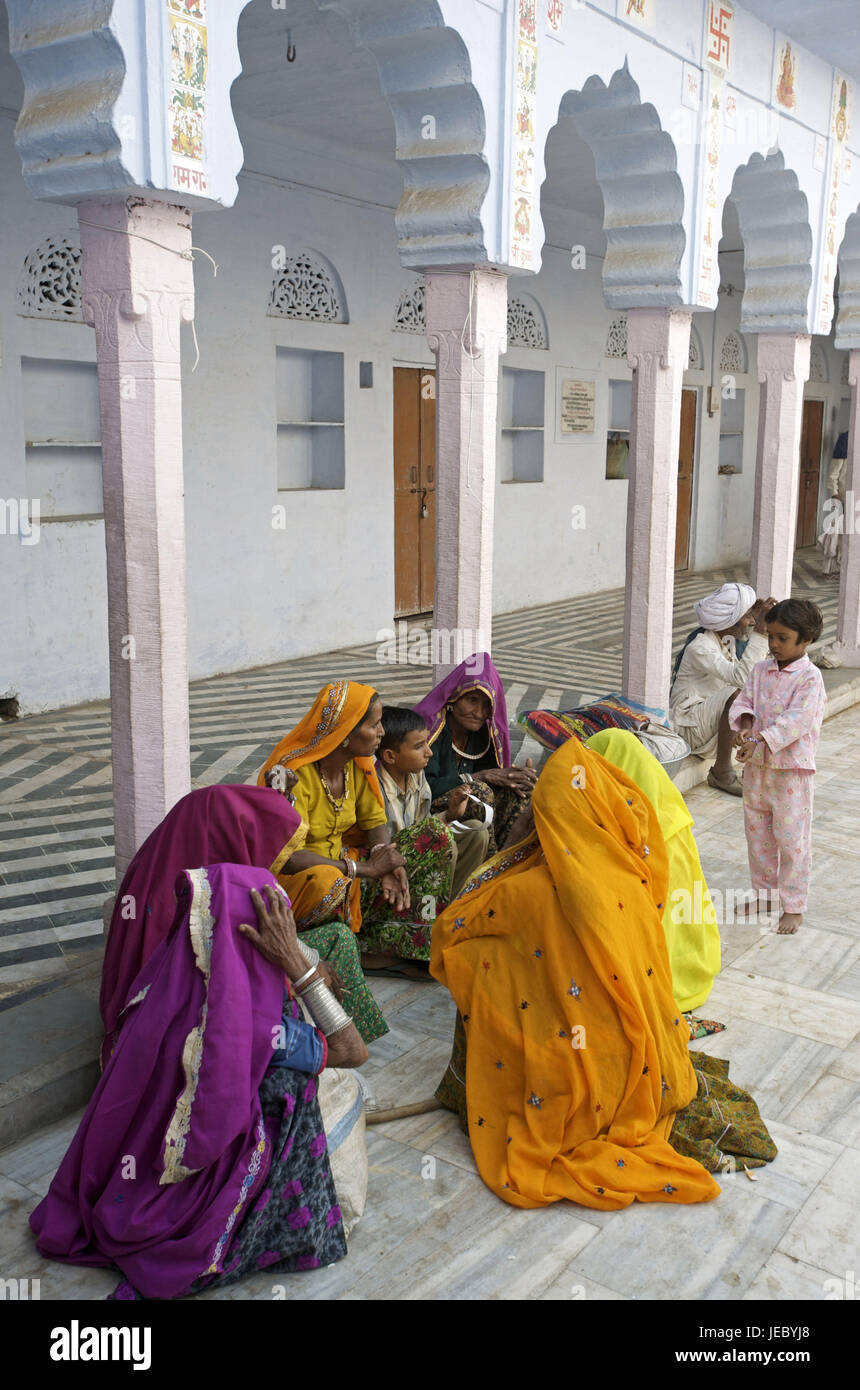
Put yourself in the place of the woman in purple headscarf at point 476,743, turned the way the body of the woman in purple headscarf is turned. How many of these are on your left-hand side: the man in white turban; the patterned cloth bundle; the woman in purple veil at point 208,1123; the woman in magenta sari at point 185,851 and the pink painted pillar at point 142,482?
2

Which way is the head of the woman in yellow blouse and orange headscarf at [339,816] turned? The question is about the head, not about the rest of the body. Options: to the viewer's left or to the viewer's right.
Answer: to the viewer's right

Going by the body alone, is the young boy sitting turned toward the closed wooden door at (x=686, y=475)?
no

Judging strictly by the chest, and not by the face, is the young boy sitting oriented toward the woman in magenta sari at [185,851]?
no

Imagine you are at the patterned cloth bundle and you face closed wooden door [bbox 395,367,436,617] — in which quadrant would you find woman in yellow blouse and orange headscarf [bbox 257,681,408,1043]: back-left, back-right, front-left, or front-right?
back-left

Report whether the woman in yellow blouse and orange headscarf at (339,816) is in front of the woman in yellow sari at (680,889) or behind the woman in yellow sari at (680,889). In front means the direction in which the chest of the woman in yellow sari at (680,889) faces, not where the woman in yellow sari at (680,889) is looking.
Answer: in front

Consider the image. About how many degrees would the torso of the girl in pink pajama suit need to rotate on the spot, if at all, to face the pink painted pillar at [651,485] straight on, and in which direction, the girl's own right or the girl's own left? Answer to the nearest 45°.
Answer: approximately 135° to the girl's own right

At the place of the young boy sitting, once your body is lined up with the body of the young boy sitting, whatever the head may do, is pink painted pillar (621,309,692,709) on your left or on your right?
on your left

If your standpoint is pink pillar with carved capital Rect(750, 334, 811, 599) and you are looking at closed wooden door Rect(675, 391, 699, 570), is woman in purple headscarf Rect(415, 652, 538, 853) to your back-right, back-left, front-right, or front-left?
back-left

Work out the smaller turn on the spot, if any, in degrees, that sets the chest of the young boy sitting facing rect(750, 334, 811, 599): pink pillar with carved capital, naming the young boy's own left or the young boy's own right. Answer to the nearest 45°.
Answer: approximately 90° to the young boy's own left

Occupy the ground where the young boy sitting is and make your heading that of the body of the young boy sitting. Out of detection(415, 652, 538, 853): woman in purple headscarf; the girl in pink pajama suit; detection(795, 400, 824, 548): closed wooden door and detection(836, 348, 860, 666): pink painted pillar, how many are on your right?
0
